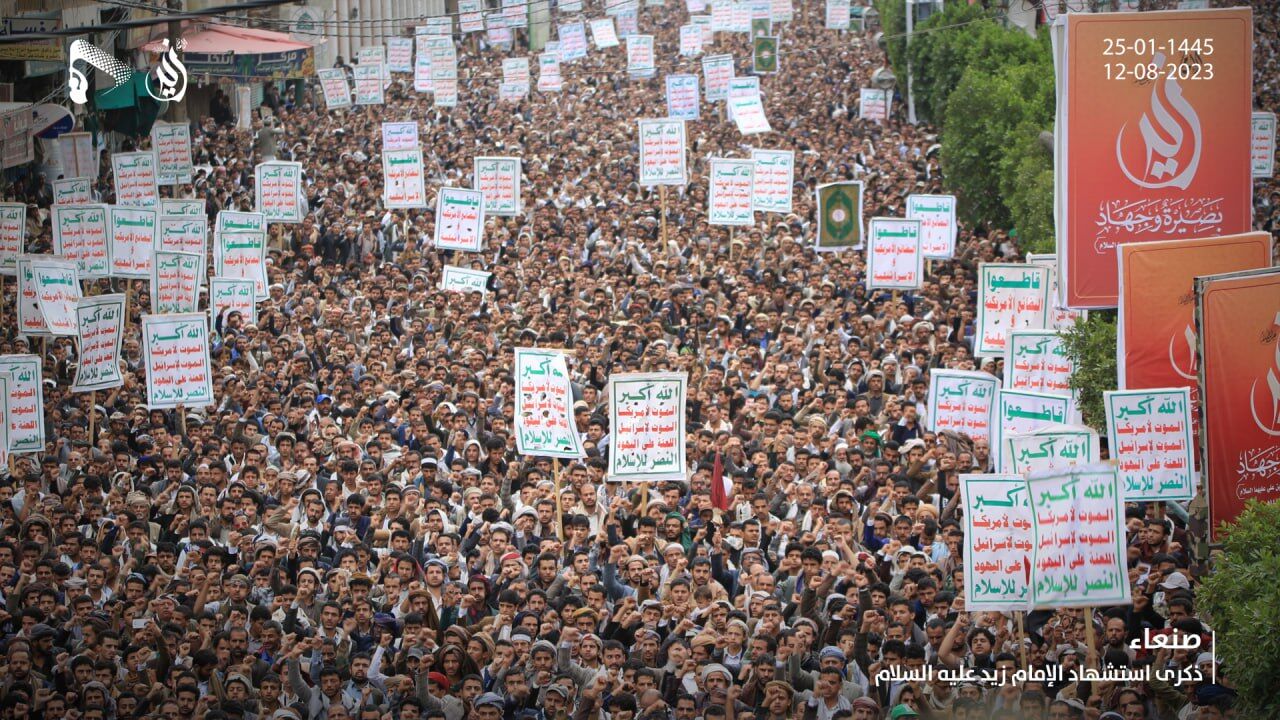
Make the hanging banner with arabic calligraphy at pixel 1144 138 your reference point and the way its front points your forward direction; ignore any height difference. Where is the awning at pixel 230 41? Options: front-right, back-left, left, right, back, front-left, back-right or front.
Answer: back-right

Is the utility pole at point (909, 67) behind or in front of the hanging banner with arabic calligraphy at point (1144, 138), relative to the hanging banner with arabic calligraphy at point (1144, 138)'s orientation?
behind

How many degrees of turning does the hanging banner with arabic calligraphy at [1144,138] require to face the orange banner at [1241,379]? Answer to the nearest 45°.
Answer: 0° — it already faces it

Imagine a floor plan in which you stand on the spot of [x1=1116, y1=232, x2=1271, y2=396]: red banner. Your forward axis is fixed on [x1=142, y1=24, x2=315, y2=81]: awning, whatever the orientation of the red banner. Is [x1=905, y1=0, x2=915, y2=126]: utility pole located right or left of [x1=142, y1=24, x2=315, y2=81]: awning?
right

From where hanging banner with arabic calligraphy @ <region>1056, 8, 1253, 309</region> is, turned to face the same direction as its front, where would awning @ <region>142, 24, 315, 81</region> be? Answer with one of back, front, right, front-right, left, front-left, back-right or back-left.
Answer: back-right

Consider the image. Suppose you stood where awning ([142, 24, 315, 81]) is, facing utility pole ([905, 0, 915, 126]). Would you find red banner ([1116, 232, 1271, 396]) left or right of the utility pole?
right

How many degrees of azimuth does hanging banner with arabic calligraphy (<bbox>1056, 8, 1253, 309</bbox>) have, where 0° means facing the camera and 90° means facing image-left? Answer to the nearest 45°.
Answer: approximately 0°
